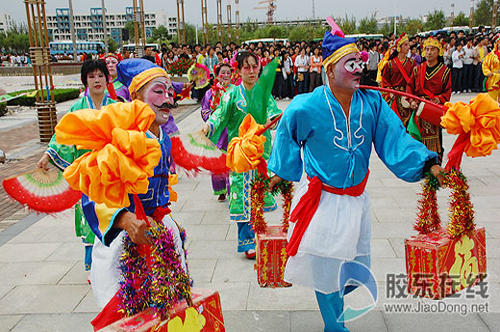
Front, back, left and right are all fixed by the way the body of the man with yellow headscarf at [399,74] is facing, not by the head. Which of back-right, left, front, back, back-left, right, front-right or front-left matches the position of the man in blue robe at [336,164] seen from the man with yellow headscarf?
front-right

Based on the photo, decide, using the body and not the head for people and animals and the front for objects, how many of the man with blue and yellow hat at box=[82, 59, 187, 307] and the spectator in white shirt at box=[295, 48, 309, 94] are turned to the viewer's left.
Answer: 0

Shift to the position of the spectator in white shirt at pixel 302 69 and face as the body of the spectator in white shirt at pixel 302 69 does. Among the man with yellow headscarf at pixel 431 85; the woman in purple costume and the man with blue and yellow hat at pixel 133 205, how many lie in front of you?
3

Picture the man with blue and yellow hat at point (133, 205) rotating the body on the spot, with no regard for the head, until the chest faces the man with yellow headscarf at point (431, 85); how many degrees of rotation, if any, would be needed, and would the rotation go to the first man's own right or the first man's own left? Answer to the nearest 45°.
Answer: approximately 90° to the first man's own left

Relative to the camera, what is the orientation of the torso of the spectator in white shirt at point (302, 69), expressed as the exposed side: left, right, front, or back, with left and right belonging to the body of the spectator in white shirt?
front

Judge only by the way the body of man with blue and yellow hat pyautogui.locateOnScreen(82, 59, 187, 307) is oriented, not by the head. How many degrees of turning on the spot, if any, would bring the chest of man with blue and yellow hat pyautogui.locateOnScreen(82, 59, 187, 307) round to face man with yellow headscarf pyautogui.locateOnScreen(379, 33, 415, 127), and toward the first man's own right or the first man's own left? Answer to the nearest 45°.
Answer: approximately 90° to the first man's own left

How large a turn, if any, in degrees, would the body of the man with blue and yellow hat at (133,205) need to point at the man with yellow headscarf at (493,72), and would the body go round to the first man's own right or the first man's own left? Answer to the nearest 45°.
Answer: approximately 90° to the first man's own left

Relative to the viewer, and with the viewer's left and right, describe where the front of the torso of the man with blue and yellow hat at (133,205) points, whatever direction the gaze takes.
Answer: facing the viewer and to the right of the viewer

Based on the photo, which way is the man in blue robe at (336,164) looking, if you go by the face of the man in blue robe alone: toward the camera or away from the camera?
toward the camera

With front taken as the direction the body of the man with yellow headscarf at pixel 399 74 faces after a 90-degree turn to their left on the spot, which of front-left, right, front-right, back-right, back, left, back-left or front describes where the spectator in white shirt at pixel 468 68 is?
front-left

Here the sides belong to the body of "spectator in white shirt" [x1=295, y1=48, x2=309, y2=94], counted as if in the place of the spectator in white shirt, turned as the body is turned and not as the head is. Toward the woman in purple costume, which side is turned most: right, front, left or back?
front

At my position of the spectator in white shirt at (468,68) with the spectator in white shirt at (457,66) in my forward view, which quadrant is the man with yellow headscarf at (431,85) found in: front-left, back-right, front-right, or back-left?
front-left

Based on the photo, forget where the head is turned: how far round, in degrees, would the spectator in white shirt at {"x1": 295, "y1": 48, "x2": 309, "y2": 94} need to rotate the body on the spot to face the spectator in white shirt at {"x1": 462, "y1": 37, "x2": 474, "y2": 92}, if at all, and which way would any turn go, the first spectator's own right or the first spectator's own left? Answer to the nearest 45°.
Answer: approximately 90° to the first spectator's own left

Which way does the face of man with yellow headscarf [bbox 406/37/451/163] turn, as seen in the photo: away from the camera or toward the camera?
toward the camera

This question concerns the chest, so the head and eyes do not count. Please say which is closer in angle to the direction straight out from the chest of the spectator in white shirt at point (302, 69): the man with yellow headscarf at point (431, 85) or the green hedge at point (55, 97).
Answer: the man with yellow headscarf

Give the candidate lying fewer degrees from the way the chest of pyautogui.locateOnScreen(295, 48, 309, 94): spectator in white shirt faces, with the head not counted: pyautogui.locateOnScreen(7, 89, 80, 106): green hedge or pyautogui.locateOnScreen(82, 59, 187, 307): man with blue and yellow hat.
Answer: the man with blue and yellow hat

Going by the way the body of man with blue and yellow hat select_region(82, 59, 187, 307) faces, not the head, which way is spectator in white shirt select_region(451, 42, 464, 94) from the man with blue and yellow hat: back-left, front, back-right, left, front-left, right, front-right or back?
left

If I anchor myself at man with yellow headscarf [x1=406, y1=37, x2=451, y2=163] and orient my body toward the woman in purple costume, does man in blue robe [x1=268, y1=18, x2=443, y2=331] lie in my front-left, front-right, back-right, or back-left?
front-left
